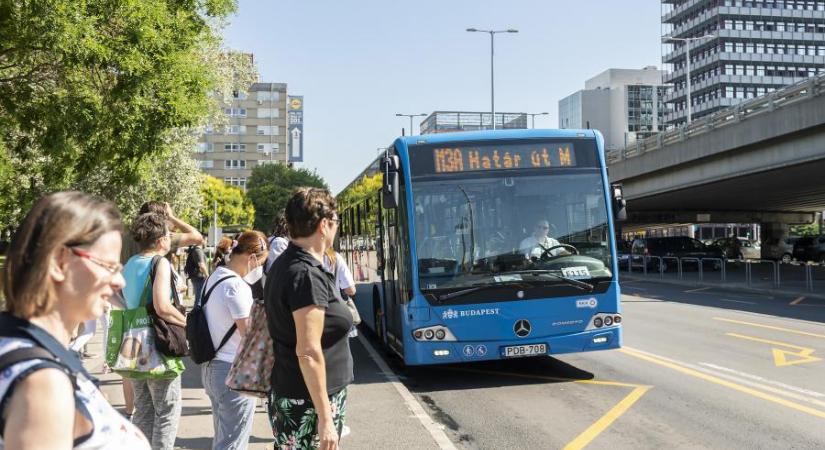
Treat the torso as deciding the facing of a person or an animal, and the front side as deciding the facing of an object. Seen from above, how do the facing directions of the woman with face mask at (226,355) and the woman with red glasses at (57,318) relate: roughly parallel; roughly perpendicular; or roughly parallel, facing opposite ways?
roughly parallel

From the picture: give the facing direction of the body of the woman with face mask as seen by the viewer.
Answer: to the viewer's right

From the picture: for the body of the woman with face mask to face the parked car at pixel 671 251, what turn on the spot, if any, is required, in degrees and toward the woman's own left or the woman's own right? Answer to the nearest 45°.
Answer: approximately 45° to the woman's own left

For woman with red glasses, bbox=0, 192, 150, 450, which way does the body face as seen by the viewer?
to the viewer's right

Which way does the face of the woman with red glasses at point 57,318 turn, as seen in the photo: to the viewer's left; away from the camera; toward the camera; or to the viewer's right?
to the viewer's right

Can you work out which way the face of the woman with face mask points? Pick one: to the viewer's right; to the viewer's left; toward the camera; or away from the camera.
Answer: to the viewer's right

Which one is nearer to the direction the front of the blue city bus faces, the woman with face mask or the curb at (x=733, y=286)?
the woman with face mask

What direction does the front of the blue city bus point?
toward the camera

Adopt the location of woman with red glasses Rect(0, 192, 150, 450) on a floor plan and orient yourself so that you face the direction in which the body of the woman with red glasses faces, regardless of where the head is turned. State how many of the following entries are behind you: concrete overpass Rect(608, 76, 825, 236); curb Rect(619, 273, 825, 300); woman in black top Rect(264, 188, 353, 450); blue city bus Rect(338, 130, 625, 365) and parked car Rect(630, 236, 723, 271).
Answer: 0

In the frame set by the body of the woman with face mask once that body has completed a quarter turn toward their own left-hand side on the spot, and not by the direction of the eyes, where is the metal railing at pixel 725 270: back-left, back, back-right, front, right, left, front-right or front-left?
front-right

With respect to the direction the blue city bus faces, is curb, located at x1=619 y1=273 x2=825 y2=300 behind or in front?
behind

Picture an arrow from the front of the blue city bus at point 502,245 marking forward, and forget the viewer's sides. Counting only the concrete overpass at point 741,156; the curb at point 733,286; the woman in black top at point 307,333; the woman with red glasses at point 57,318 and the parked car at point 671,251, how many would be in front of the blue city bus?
2

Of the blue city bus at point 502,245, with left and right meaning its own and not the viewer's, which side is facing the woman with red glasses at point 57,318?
front

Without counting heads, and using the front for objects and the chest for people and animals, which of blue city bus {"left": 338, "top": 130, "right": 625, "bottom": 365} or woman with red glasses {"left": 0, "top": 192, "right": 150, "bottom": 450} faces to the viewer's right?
the woman with red glasses

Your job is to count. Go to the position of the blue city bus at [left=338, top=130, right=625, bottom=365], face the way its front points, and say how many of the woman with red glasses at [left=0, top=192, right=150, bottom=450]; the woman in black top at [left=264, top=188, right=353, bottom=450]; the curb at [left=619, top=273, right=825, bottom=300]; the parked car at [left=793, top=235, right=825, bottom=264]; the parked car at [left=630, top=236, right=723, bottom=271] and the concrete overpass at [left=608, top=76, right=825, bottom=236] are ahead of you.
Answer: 2
